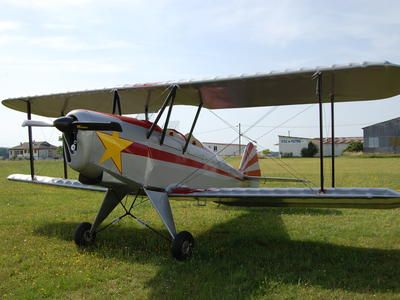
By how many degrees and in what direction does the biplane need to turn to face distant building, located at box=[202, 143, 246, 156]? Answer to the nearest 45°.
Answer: approximately 135° to its right

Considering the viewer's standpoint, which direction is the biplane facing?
facing the viewer and to the left of the viewer
